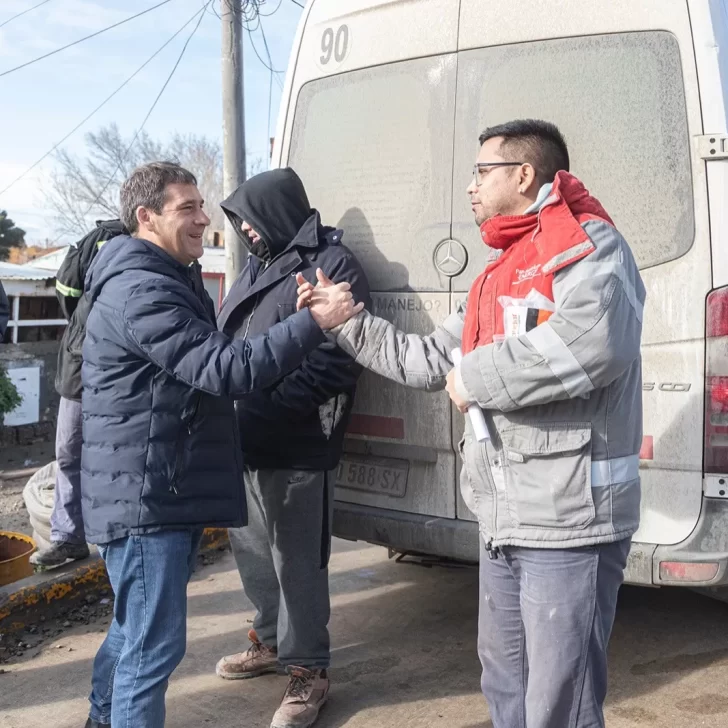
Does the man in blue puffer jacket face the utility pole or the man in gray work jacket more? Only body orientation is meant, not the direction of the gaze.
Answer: the man in gray work jacket

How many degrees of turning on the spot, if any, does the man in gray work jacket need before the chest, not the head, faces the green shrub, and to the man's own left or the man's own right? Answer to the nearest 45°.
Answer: approximately 45° to the man's own right

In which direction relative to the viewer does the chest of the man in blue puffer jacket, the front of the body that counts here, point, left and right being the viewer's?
facing to the right of the viewer

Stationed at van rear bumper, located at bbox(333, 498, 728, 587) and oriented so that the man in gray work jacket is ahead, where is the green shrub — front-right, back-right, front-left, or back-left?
back-right

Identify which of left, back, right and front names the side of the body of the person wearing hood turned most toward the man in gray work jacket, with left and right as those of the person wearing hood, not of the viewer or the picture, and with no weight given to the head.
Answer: left

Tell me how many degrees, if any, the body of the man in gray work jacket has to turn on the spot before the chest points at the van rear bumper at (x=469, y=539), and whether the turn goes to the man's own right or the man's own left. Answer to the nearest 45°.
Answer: approximately 90° to the man's own right

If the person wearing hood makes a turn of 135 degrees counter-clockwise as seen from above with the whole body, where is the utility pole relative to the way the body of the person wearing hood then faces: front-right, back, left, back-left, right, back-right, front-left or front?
left

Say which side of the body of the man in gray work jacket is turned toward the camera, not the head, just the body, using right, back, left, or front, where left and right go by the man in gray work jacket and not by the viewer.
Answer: left

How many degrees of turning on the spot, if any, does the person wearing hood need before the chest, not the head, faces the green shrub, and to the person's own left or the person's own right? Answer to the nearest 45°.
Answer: approximately 90° to the person's own right

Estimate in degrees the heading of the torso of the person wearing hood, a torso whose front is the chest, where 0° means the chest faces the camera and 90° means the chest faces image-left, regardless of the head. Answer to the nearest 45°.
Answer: approximately 45°

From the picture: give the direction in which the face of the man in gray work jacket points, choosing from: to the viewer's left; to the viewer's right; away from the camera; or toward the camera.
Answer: to the viewer's left
